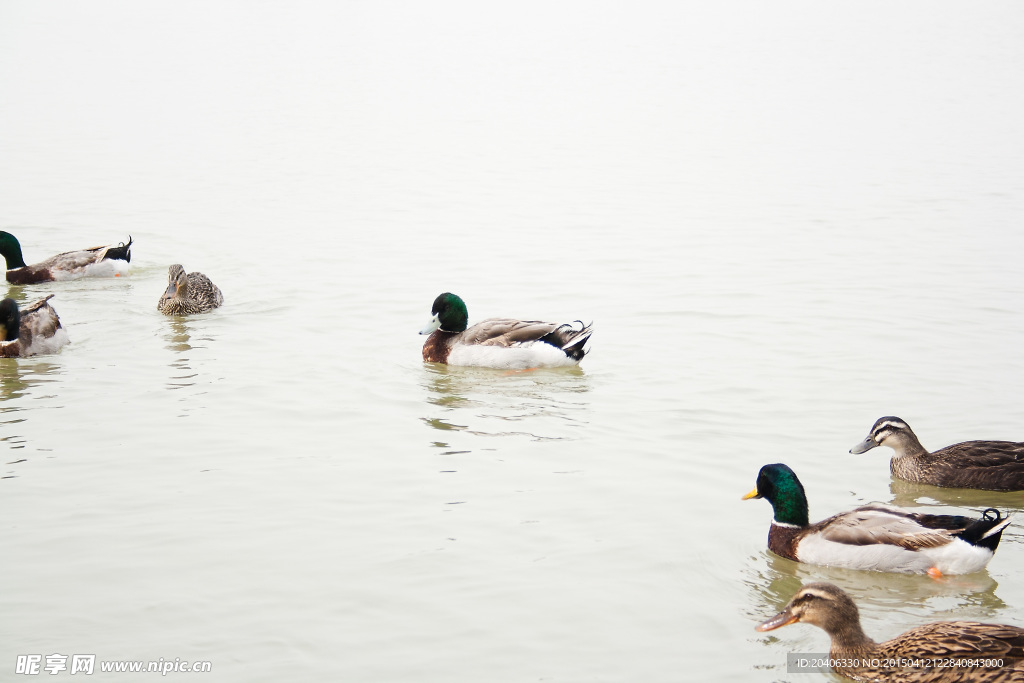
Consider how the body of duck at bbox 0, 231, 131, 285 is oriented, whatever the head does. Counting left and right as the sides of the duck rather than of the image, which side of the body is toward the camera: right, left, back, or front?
left

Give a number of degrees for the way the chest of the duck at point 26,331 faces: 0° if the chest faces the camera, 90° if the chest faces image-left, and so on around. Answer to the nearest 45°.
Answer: approximately 45°

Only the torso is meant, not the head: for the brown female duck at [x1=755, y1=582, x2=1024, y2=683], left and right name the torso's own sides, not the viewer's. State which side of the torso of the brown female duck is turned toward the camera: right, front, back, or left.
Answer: left

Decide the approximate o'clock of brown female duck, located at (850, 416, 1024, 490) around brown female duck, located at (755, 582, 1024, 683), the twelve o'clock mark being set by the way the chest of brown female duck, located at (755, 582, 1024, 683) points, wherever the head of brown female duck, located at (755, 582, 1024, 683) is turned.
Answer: brown female duck, located at (850, 416, 1024, 490) is roughly at 3 o'clock from brown female duck, located at (755, 582, 1024, 683).

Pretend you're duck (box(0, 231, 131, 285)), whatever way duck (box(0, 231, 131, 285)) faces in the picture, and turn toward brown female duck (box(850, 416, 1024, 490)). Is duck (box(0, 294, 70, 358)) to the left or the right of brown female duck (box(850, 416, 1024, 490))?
right

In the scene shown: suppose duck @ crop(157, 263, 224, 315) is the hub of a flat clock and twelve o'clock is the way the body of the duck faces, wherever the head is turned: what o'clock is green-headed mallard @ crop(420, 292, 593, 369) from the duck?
The green-headed mallard is roughly at 9 o'clock from the duck.

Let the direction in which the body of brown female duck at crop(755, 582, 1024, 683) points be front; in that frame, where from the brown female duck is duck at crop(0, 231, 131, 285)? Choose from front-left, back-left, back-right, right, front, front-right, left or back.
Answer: front-right

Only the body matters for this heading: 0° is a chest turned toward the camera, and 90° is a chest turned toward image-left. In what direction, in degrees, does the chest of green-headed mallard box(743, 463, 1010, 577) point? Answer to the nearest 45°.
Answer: approximately 90°

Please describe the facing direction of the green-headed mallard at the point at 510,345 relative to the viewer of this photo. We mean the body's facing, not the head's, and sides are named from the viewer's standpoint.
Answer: facing to the left of the viewer

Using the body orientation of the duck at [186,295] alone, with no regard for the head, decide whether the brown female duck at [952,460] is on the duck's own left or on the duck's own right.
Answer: on the duck's own left

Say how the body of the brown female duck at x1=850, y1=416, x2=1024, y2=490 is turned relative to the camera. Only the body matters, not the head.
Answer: to the viewer's left
